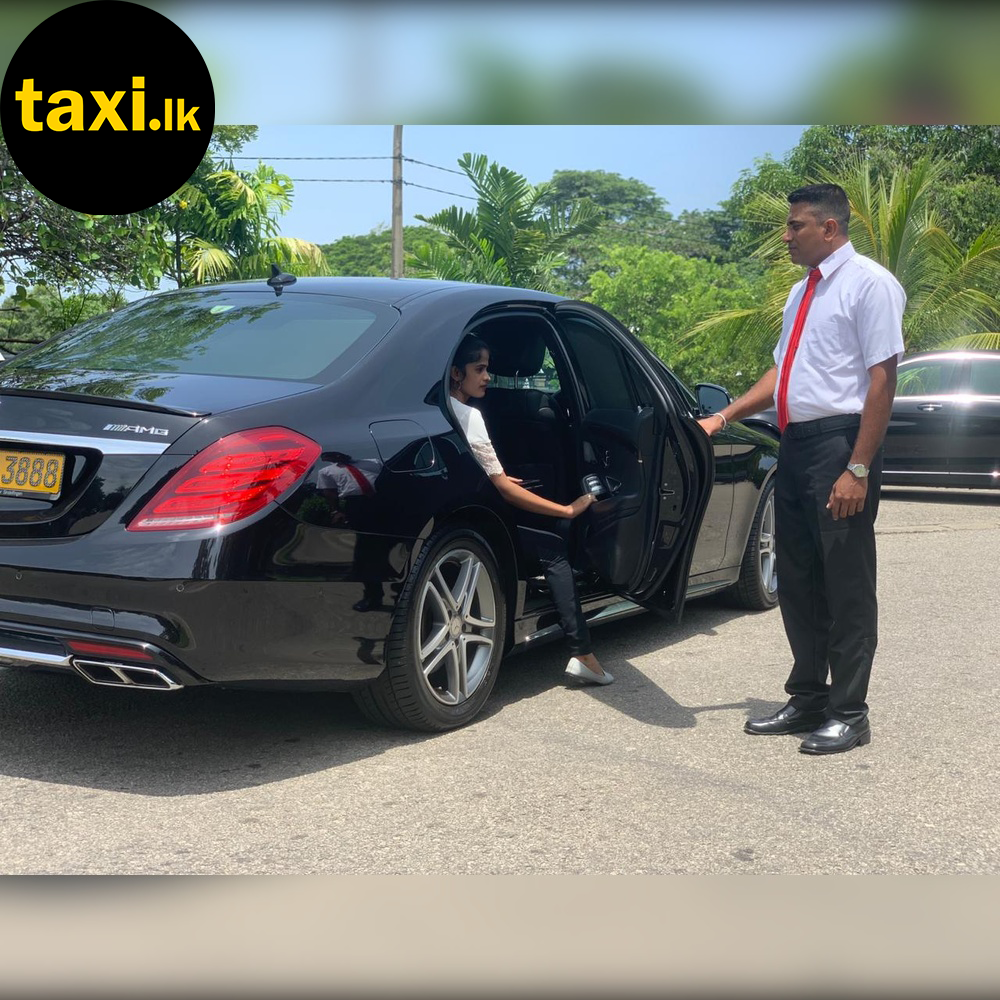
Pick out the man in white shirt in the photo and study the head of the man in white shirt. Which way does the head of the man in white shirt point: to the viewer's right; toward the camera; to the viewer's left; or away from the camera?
to the viewer's left

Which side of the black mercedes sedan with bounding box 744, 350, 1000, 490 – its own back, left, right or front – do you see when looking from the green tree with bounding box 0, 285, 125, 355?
front

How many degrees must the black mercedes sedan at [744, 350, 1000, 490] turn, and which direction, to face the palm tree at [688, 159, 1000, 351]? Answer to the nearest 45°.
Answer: approximately 90° to its right

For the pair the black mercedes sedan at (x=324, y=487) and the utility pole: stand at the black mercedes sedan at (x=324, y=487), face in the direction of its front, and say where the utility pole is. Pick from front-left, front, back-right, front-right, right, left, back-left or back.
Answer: front-left

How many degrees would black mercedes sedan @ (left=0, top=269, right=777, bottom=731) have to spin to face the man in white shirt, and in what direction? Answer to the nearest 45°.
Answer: approximately 45° to its right

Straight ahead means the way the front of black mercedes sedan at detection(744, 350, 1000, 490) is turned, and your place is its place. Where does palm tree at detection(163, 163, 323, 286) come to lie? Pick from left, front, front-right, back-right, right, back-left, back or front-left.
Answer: front-right

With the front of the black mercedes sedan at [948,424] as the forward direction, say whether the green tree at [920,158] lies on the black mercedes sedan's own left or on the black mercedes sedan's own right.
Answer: on the black mercedes sedan's own right

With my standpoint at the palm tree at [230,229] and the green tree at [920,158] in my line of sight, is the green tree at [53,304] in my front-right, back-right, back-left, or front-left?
back-right

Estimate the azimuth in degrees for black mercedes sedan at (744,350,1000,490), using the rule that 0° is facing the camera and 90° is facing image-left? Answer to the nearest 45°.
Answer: approximately 90°

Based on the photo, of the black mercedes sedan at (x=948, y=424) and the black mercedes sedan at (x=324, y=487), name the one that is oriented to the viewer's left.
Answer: the black mercedes sedan at (x=948, y=424)

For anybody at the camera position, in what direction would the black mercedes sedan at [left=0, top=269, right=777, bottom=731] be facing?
facing away from the viewer and to the right of the viewer

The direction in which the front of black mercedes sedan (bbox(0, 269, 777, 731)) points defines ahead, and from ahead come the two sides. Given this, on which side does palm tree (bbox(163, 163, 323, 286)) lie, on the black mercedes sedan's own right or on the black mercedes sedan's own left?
on the black mercedes sedan's own left
